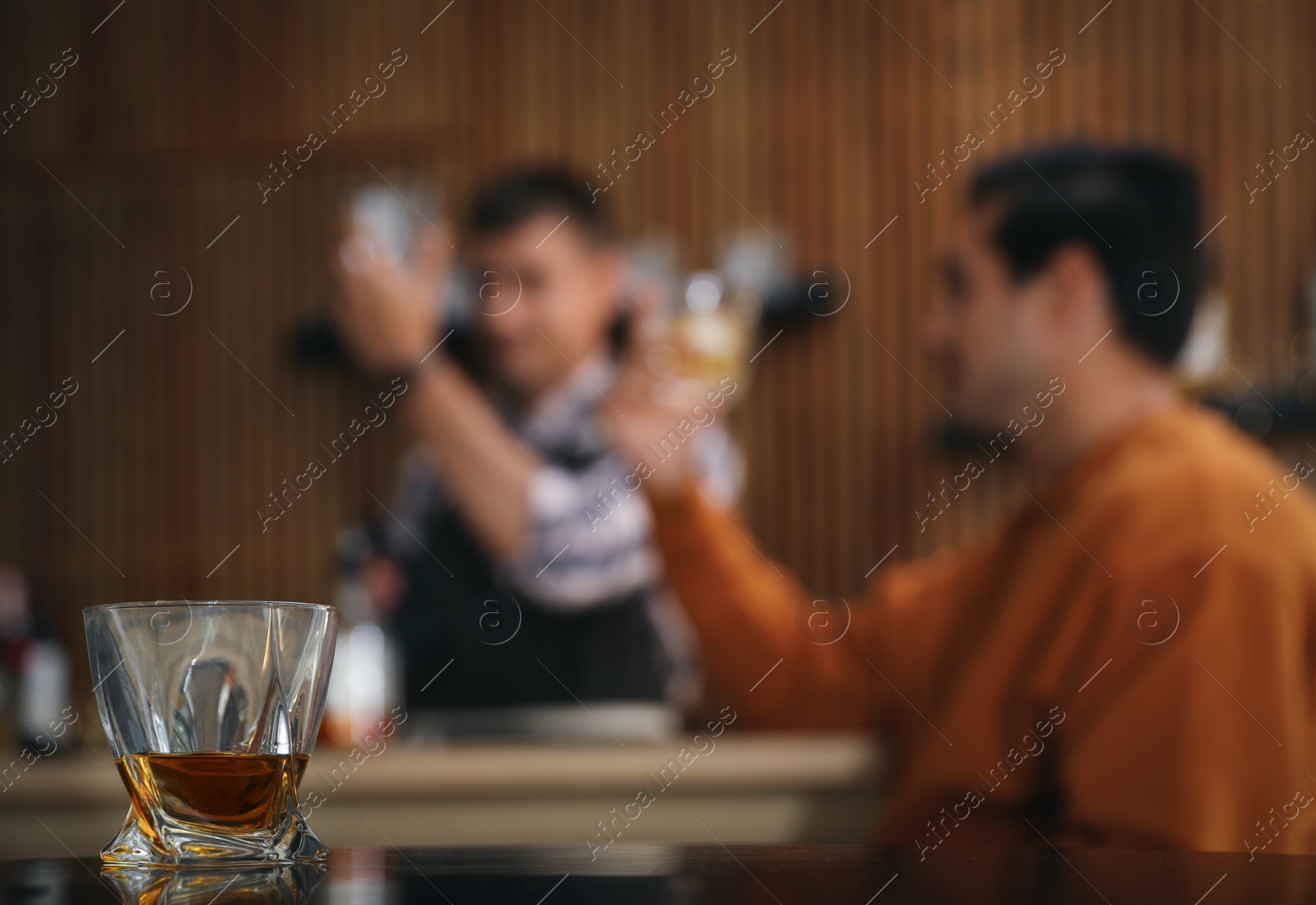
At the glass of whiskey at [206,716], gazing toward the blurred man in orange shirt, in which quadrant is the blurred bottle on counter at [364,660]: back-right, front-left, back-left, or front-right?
front-left

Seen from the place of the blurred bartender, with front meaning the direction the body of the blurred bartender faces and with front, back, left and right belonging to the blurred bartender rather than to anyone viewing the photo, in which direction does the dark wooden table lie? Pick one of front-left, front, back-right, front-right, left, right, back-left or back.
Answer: front-left

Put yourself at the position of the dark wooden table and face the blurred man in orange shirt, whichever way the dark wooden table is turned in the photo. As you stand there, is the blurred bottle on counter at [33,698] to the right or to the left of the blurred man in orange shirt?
left

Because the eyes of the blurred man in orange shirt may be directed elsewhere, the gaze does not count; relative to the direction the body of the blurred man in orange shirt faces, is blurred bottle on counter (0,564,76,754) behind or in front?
in front

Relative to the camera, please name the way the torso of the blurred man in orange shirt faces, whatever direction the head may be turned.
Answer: to the viewer's left

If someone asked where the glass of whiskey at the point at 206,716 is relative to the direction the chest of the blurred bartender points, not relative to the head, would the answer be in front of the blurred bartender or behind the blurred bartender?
in front

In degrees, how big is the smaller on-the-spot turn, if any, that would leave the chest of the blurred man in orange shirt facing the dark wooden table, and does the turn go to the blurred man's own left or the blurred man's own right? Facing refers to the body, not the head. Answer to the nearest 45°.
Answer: approximately 90° to the blurred man's own left

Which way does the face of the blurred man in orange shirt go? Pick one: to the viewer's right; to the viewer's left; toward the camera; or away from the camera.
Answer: to the viewer's left

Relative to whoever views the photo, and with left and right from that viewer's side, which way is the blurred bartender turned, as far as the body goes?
facing the viewer and to the left of the viewer
